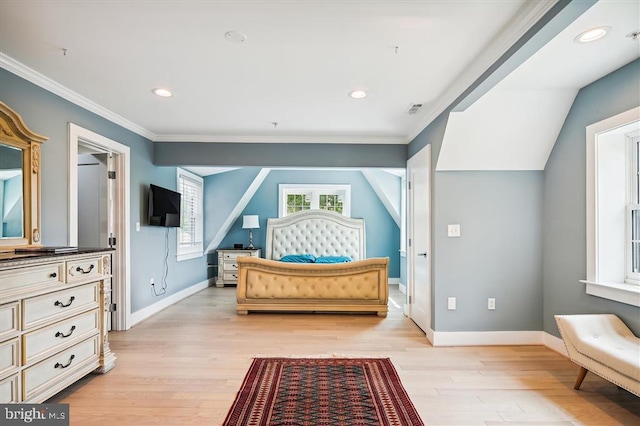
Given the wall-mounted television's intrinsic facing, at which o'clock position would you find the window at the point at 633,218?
The window is roughly at 12 o'clock from the wall-mounted television.

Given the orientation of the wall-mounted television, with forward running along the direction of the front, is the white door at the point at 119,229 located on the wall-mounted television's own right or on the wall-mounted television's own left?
on the wall-mounted television's own right

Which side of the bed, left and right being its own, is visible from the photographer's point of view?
front

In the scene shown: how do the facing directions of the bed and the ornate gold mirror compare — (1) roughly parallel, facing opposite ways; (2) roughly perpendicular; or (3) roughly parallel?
roughly perpendicular

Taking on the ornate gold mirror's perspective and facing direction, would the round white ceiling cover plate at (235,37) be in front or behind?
in front

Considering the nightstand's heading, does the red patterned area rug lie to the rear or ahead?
ahead

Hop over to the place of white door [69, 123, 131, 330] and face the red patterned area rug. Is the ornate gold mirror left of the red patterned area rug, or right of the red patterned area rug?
right

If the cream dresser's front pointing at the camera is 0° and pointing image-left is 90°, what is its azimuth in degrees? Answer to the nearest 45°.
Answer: approximately 315°

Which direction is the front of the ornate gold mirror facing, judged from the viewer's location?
facing the viewer and to the right of the viewer

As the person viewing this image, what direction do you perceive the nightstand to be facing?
facing the viewer

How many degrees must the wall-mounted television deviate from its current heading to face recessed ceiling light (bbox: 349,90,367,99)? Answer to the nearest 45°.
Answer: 0° — it already faces it

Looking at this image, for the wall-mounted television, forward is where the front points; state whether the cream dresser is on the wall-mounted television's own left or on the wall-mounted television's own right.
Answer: on the wall-mounted television's own right

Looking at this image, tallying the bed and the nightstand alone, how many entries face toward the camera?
2

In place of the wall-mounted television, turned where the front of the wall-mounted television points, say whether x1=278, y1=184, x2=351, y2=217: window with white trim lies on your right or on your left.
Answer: on your left
